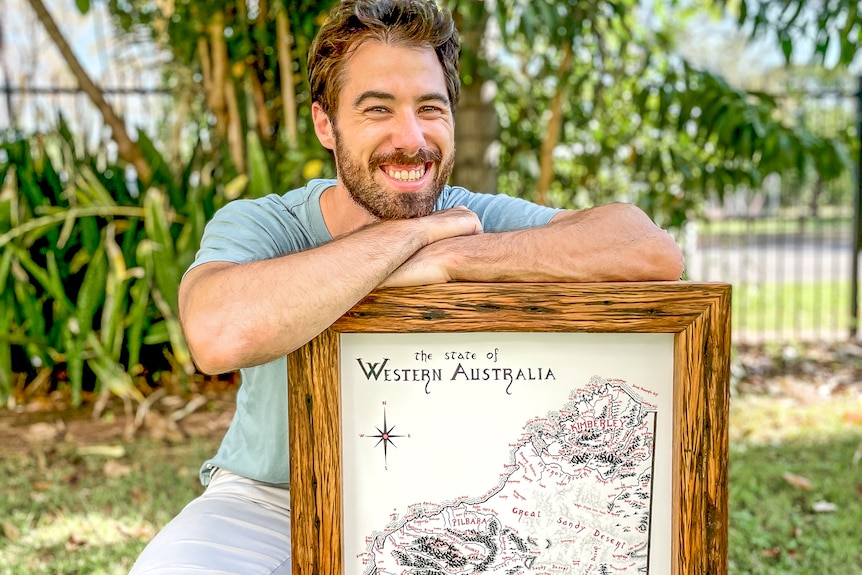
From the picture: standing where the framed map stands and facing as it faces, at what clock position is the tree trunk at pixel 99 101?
The tree trunk is roughly at 5 o'clock from the framed map.

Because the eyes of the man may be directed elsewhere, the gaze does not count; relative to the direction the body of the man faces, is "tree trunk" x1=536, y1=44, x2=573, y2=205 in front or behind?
behind

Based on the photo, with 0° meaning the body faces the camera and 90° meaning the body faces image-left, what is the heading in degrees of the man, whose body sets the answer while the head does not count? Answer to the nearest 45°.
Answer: approximately 0°

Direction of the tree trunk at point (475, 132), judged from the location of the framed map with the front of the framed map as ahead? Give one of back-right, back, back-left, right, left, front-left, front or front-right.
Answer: back

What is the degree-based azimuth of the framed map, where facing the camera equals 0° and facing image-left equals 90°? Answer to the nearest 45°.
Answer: approximately 0°

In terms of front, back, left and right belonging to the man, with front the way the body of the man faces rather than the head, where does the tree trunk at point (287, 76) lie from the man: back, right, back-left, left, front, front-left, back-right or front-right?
back

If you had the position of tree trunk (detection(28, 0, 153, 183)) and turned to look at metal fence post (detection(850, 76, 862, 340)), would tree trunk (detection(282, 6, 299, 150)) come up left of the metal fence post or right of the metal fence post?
right
